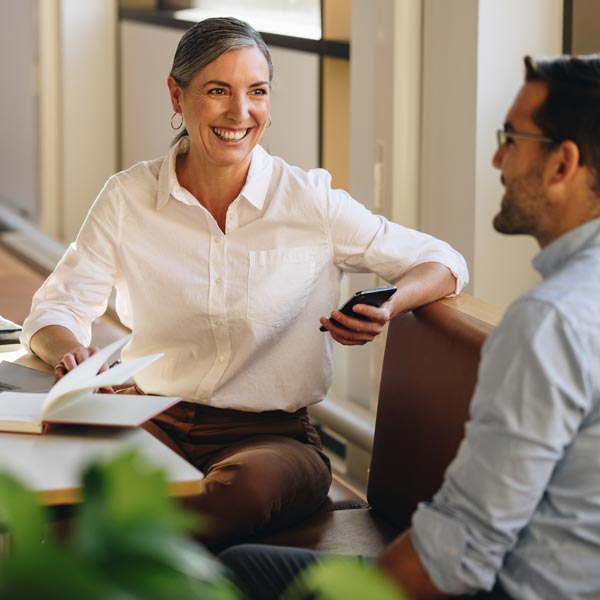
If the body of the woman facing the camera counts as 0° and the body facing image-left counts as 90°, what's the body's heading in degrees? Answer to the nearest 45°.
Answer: approximately 0°

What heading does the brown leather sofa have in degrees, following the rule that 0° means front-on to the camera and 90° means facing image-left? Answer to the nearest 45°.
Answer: approximately 45°

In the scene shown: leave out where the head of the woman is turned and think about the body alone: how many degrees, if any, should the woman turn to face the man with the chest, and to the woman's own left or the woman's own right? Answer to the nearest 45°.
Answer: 0° — they already face them

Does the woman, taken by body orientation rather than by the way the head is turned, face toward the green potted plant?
yes

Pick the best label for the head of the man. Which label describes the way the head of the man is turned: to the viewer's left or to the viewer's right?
to the viewer's left
